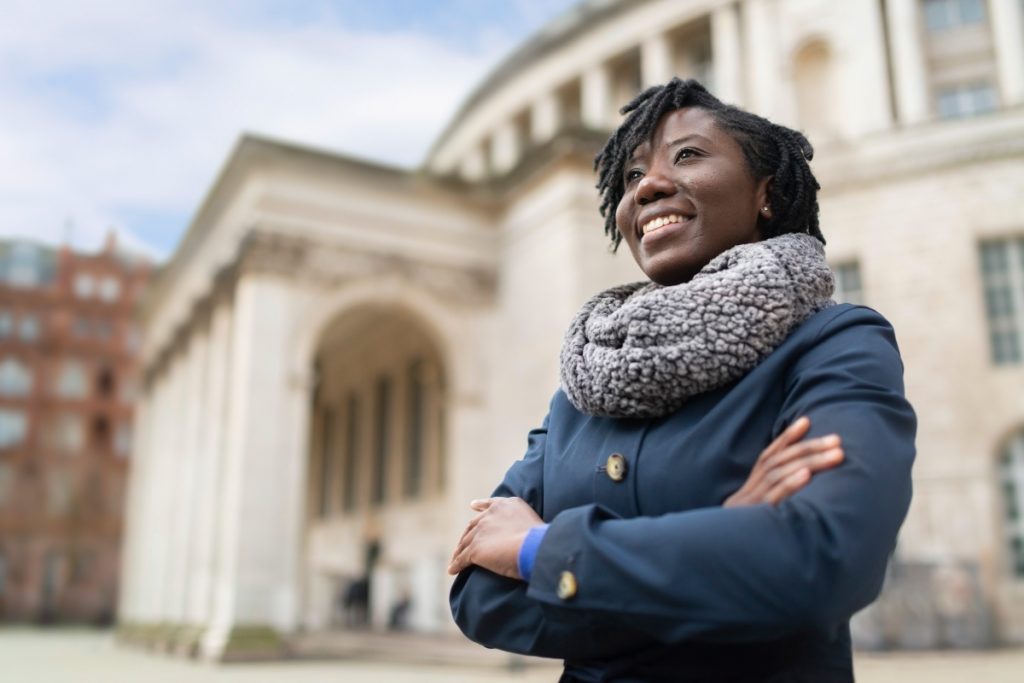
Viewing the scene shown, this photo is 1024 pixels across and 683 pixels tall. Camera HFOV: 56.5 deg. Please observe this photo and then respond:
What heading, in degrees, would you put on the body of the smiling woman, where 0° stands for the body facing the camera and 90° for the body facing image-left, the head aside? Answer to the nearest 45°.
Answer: approximately 45°

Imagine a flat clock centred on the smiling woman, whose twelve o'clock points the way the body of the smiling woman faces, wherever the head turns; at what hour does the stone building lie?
The stone building is roughly at 4 o'clock from the smiling woman.
